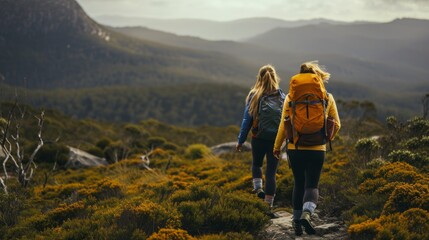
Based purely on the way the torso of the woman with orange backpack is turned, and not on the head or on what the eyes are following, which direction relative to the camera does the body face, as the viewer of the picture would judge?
away from the camera

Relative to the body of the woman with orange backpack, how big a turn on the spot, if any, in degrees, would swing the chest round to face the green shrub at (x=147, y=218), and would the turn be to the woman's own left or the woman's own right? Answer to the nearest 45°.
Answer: approximately 90° to the woman's own left

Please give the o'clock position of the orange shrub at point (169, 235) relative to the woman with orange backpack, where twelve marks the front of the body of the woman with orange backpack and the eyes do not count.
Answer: The orange shrub is roughly at 8 o'clock from the woman with orange backpack.

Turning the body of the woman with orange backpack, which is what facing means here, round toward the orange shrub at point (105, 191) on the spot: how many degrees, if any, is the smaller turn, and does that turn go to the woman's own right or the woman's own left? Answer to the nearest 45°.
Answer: approximately 45° to the woman's own left

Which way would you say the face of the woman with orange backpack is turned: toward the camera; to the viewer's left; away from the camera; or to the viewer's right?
away from the camera

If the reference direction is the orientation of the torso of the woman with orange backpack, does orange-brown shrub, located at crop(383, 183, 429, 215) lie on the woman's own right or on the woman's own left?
on the woman's own right

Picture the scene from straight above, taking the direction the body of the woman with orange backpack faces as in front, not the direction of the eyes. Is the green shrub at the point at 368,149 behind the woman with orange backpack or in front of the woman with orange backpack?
in front

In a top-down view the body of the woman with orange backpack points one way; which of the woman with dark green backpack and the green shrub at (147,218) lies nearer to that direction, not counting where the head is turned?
the woman with dark green backpack

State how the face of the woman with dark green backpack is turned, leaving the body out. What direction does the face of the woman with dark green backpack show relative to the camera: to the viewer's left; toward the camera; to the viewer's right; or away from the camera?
away from the camera
